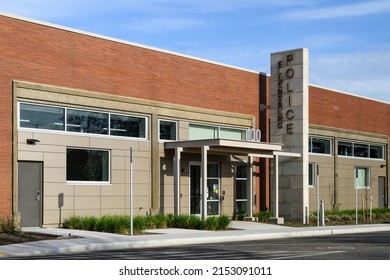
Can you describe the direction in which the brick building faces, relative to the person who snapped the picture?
facing the viewer and to the right of the viewer

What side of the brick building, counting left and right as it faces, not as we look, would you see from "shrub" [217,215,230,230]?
front

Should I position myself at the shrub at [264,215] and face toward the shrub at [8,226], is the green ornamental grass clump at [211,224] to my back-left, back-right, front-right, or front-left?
front-left

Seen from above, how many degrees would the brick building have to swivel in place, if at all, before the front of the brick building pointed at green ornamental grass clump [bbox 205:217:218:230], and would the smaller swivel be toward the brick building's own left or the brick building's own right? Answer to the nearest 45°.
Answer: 0° — it already faces it

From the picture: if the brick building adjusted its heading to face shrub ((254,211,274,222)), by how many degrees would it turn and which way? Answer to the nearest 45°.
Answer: approximately 90° to its left

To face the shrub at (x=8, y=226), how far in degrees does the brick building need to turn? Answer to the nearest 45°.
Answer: approximately 90° to its right
